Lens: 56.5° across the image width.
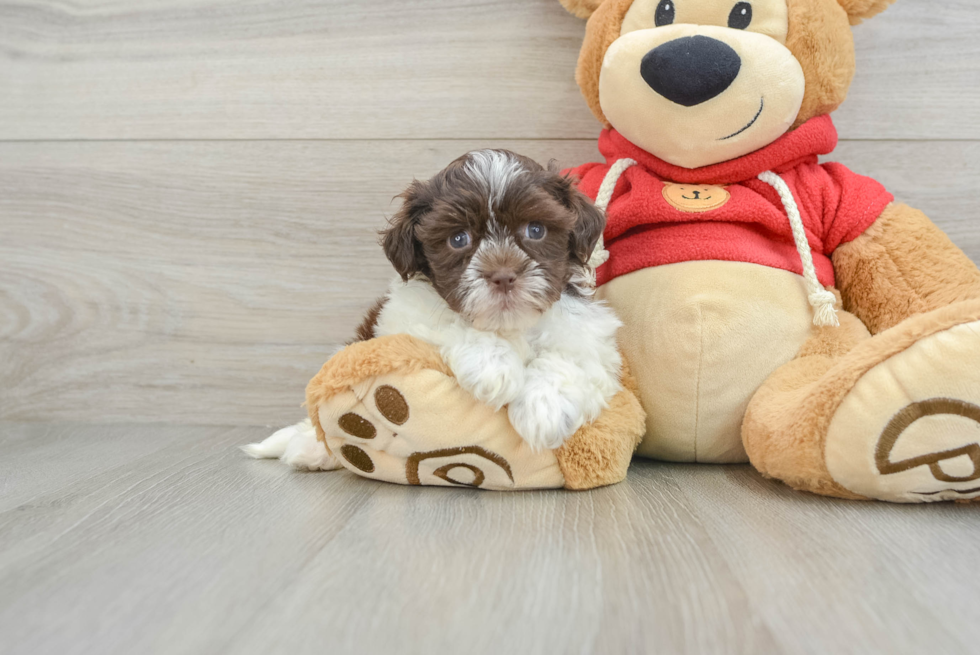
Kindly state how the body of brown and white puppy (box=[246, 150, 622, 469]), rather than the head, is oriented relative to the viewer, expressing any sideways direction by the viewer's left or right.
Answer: facing the viewer

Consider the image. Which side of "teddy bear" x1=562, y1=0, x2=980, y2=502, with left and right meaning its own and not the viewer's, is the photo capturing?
front
